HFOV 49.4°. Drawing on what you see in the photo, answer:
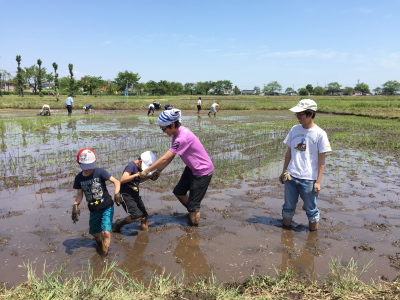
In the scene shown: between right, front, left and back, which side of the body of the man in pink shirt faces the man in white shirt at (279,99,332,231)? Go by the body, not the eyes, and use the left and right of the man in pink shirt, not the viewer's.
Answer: back

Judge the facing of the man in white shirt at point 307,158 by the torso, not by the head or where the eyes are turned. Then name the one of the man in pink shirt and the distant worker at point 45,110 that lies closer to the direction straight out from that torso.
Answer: the man in pink shirt

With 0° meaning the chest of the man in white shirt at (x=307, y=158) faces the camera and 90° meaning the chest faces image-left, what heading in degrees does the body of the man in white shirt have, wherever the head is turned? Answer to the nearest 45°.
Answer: approximately 45°

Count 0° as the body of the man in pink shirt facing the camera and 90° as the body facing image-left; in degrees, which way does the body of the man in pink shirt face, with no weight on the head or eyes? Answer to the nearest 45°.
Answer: approximately 90°

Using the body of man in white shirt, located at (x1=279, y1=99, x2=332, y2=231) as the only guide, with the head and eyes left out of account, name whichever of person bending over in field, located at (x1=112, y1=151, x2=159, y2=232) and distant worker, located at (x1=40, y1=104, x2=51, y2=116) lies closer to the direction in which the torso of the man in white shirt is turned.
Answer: the person bending over in field

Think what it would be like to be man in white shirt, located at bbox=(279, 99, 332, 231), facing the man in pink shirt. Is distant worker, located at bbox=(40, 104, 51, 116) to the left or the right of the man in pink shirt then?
right

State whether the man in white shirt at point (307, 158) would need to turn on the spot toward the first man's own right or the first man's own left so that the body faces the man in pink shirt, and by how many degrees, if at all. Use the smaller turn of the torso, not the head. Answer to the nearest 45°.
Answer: approximately 45° to the first man's own right
